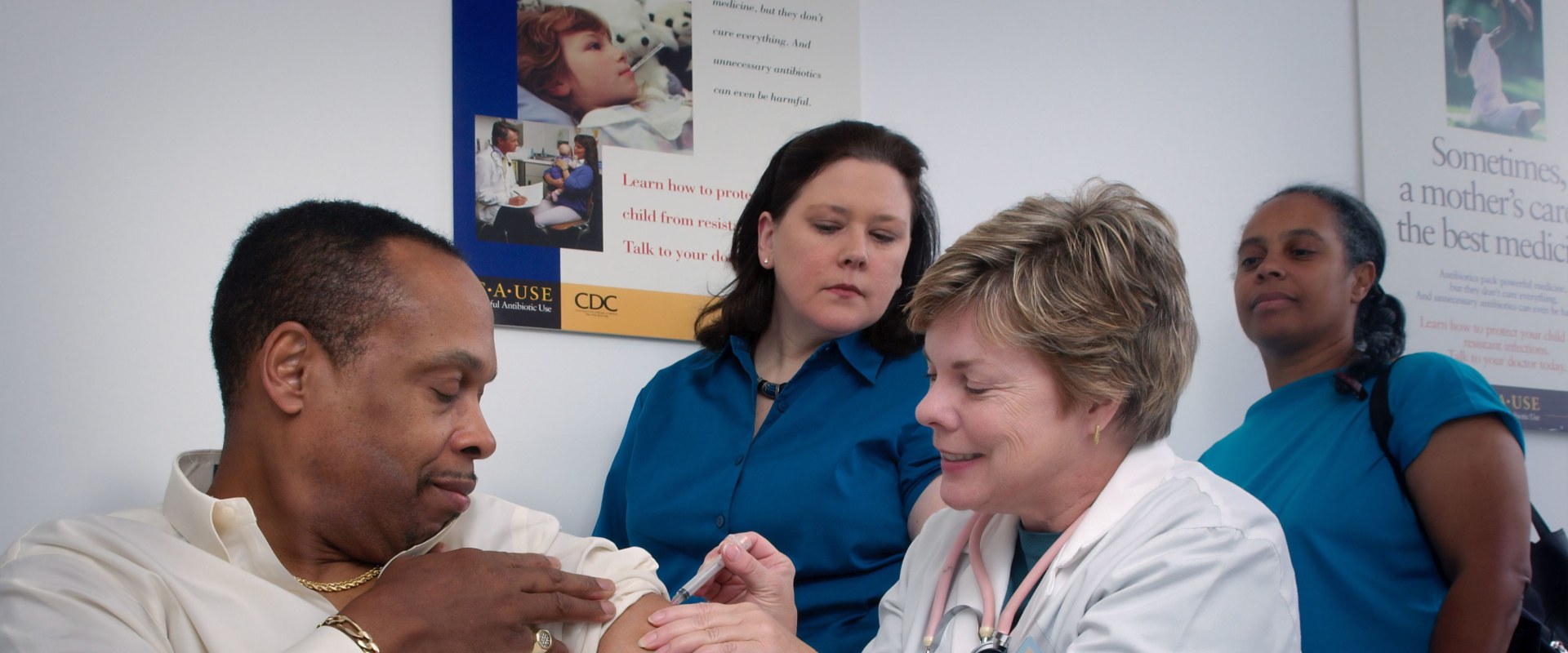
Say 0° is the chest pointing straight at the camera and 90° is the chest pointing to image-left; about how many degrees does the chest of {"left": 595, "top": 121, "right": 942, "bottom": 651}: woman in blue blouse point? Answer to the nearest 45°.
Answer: approximately 0°

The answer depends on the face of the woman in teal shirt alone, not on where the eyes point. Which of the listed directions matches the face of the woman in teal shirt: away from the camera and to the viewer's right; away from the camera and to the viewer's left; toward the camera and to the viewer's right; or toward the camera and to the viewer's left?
toward the camera and to the viewer's left

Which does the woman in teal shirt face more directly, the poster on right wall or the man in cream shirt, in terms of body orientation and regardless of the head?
the man in cream shirt

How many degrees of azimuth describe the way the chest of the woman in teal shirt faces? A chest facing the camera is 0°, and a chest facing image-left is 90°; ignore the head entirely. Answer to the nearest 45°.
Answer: approximately 45°

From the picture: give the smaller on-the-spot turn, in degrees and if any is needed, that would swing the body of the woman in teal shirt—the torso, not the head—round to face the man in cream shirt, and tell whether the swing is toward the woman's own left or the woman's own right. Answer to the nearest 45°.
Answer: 0° — they already face them

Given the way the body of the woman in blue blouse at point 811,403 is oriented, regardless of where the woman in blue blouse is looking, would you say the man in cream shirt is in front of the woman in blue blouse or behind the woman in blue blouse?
in front

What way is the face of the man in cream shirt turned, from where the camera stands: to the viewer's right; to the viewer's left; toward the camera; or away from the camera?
to the viewer's right
